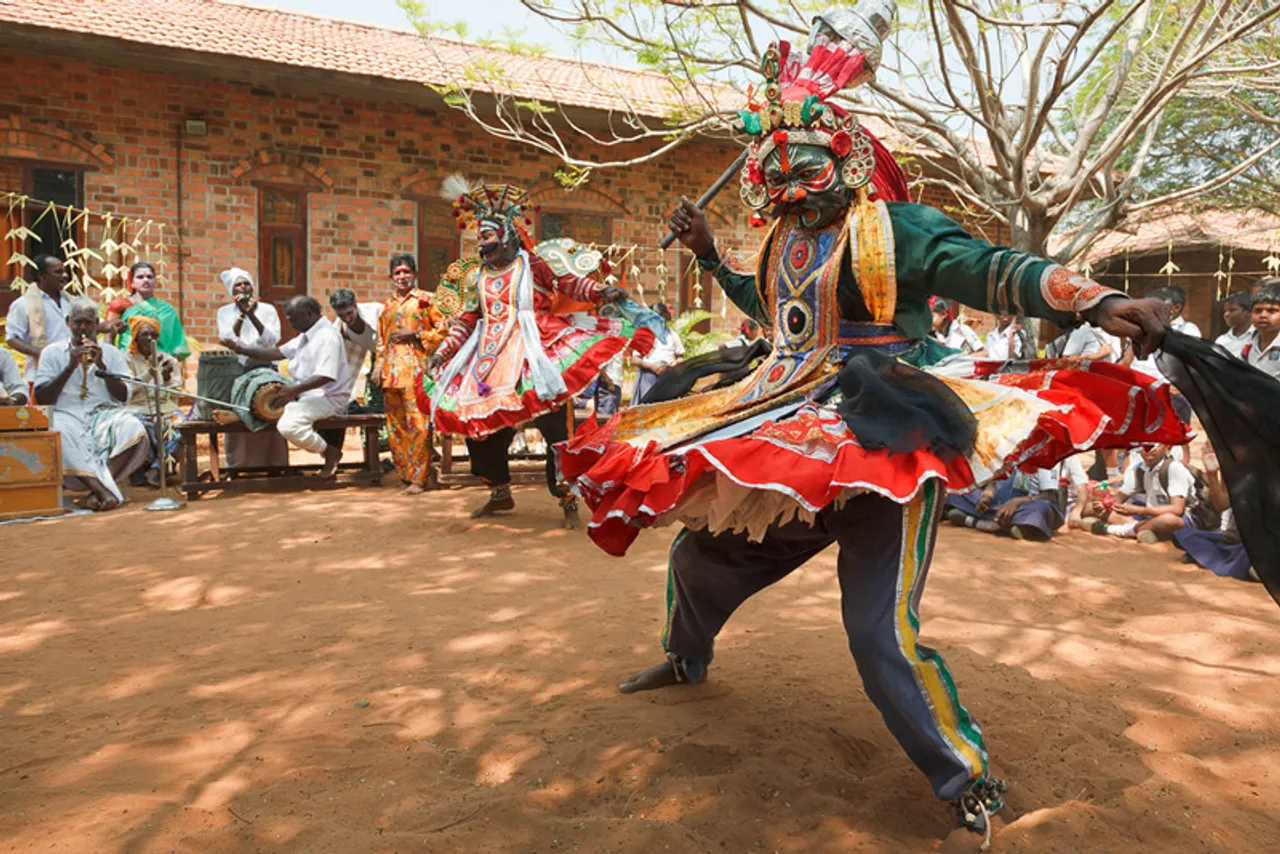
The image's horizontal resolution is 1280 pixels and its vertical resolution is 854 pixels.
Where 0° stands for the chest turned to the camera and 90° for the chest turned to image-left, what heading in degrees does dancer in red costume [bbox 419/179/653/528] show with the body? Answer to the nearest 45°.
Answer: approximately 45°

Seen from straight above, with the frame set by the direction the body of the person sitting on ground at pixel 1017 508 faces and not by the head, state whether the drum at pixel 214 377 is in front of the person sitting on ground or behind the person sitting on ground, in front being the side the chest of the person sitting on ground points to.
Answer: in front

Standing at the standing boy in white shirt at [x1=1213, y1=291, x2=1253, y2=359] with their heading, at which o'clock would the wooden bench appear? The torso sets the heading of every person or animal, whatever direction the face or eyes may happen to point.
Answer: The wooden bench is roughly at 1 o'clock from the standing boy in white shirt.

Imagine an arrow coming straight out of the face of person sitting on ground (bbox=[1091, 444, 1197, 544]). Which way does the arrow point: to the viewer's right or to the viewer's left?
to the viewer's left

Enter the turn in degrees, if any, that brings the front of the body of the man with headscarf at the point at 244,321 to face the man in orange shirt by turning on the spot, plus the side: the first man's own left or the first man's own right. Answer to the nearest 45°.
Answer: approximately 45° to the first man's own left

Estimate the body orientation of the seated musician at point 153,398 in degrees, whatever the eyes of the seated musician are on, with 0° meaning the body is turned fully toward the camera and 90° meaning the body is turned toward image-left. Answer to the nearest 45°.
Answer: approximately 0°

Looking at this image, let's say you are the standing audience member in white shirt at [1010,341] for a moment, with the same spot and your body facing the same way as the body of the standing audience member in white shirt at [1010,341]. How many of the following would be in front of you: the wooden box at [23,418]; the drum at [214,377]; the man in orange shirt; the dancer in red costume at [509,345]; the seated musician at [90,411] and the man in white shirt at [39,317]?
6

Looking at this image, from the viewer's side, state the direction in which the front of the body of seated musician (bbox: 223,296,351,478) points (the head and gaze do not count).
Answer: to the viewer's left

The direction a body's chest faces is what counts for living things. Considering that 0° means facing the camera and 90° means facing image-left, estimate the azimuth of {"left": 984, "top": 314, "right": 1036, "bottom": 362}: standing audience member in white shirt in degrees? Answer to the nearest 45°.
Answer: approximately 45°
